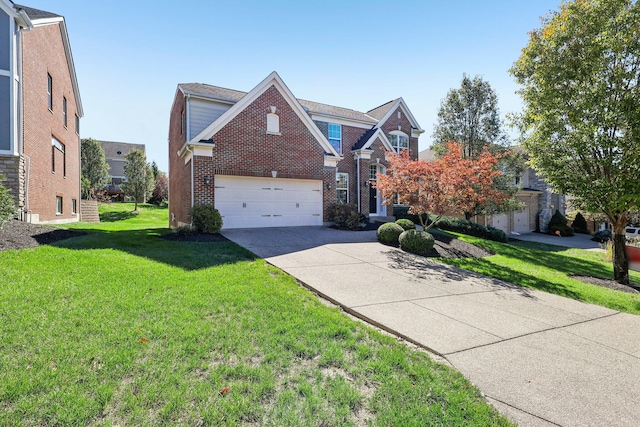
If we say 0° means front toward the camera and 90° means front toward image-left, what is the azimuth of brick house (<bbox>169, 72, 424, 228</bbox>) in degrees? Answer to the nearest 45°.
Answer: approximately 315°

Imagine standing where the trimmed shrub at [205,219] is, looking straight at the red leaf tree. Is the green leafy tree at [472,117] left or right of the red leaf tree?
left

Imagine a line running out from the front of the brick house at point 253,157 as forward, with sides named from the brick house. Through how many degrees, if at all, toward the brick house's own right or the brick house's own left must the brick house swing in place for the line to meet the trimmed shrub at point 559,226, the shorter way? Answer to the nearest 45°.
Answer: approximately 90° to the brick house's own left

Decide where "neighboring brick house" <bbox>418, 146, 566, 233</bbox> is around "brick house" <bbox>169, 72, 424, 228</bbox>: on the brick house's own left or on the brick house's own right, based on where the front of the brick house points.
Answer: on the brick house's own left

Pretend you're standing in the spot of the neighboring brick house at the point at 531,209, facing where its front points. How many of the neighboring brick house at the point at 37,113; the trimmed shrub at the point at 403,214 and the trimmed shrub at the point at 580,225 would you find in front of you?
2

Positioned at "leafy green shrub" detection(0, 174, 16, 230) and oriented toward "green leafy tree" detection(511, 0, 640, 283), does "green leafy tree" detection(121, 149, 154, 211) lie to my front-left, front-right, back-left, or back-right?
back-left

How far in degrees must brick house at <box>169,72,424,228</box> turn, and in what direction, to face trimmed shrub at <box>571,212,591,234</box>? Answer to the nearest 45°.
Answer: approximately 90° to its left

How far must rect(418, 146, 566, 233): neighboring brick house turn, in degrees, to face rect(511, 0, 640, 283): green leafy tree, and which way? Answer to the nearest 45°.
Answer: approximately 45° to its left

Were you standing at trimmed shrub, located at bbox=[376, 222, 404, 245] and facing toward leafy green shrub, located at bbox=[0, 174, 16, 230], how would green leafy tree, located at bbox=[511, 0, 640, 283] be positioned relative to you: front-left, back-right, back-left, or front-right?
back-left

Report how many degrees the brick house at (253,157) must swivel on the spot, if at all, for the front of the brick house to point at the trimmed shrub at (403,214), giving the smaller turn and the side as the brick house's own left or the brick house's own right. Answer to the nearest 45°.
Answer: approximately 90° to the brick house's own left

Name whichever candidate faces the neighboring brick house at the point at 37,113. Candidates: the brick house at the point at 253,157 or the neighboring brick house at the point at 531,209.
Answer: the neighboring brick house at the point at 531,209

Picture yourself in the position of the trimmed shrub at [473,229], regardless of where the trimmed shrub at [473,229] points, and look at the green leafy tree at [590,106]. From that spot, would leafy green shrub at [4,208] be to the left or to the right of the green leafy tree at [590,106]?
right
